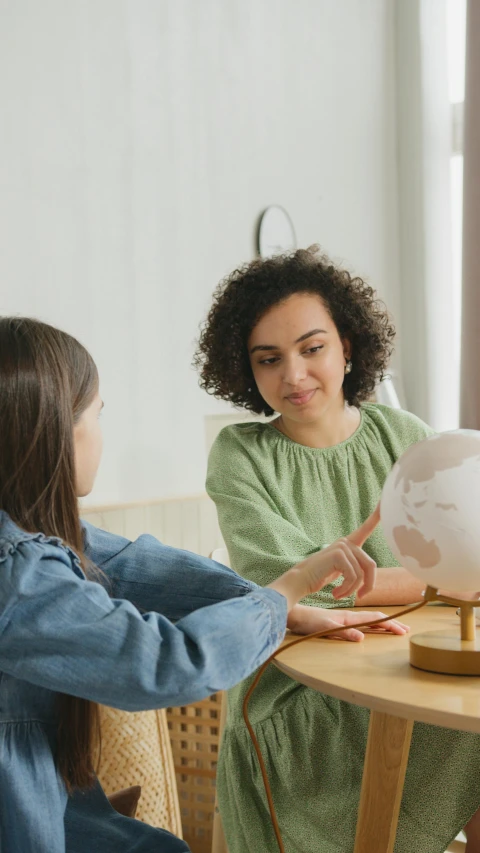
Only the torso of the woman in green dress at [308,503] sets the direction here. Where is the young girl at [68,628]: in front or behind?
in front

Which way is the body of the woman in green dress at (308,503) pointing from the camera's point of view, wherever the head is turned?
toward the camera

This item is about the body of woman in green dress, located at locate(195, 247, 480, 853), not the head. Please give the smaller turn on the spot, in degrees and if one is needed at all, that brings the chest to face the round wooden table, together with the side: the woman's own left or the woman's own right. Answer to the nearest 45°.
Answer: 0° — they already face it

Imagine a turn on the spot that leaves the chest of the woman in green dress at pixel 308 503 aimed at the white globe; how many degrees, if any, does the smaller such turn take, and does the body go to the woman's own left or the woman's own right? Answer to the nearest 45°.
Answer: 0° — they already face it

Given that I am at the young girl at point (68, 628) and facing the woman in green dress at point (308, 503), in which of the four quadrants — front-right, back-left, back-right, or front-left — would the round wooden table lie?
front-right

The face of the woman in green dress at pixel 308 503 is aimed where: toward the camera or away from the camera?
toward the camera

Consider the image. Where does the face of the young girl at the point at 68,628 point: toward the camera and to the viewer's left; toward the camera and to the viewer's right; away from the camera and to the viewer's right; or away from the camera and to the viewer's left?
away from the camera and to the viewer's right
